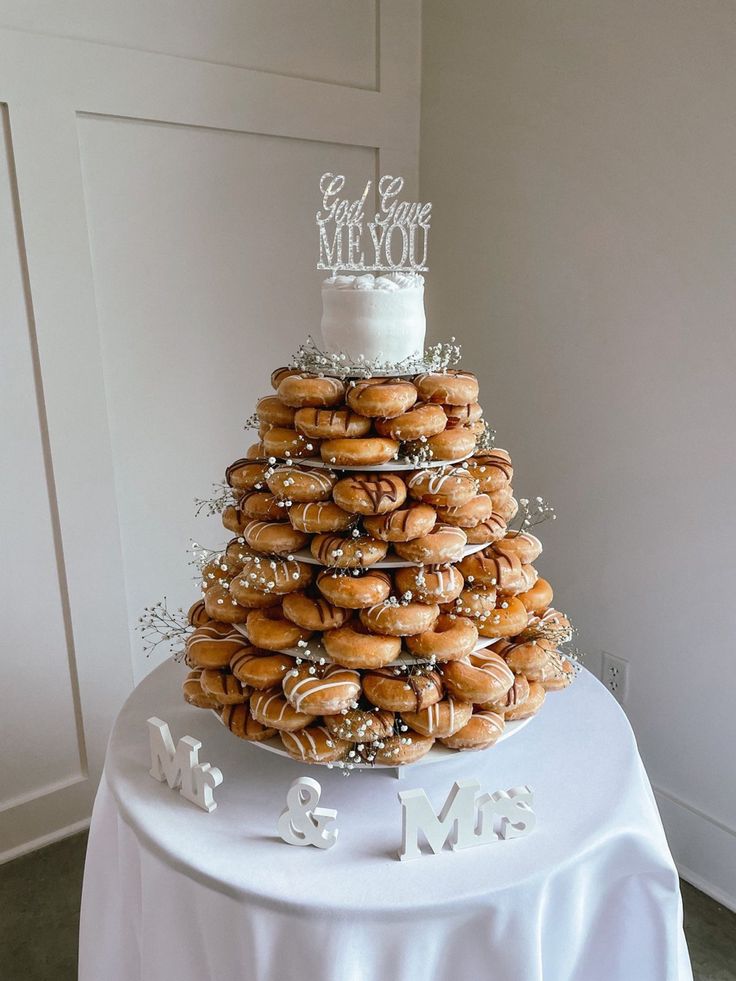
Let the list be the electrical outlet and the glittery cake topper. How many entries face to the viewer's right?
0

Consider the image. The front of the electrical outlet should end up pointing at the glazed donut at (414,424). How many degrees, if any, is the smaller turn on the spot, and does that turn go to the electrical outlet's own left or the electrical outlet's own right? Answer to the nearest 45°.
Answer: approximately 45° to the electrical outlet's own left

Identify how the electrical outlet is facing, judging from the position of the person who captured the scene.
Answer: facing the viewer and to the left of the viewer

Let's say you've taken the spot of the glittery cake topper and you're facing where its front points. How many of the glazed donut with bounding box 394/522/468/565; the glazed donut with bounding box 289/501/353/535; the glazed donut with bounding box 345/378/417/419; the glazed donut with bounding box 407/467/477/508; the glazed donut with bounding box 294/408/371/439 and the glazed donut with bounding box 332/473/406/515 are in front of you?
6

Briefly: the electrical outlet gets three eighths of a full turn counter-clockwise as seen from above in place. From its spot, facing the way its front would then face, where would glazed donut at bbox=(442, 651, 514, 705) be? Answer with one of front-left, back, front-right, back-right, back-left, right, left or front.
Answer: right

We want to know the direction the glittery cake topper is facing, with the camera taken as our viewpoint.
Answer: facing the viewer

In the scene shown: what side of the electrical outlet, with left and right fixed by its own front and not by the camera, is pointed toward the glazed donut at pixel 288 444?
front

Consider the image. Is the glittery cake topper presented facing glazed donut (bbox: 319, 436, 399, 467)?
yes

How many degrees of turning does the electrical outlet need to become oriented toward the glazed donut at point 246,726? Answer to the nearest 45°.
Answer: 0° — it already faces it

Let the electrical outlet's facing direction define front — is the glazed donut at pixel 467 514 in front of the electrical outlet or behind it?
in front

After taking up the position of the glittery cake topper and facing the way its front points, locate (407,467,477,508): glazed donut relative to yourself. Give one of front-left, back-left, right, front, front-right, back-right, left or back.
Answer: front

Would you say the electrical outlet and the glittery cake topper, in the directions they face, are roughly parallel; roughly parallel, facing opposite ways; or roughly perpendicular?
roughly perpendicular

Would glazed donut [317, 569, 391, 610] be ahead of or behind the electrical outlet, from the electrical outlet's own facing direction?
ahead
